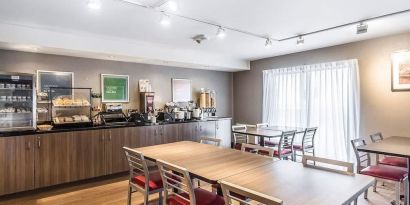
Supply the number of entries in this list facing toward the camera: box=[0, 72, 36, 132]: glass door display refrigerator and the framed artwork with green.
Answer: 2

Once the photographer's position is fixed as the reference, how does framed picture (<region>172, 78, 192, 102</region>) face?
facing the viewer and to the right of the viewer

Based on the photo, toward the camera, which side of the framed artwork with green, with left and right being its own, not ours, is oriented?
front

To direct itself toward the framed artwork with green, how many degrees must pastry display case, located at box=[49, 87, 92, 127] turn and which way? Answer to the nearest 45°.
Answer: approximately 90° to its left

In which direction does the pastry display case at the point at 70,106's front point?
toward the camera

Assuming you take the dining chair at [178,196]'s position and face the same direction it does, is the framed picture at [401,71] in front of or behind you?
in front

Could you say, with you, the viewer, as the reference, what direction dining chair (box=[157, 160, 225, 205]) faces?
facing away from the viewer and to the right of the viewer

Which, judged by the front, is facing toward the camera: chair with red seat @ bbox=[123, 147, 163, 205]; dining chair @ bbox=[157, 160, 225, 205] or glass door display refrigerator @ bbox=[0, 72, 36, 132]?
the glass door display refrigerator
